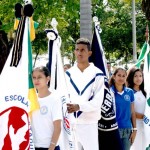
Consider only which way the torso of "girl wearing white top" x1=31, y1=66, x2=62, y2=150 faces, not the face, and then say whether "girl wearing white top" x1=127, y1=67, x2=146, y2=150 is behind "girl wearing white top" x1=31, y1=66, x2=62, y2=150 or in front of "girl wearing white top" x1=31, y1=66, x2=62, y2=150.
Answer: behind

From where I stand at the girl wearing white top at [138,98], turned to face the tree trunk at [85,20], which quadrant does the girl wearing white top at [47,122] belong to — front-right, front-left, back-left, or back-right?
back-left

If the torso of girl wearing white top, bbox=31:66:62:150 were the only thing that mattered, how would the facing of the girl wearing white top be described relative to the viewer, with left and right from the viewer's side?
facing the viewer and to the left of the viewer

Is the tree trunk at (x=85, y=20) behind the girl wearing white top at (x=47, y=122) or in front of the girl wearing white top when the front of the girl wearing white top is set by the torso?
behind
